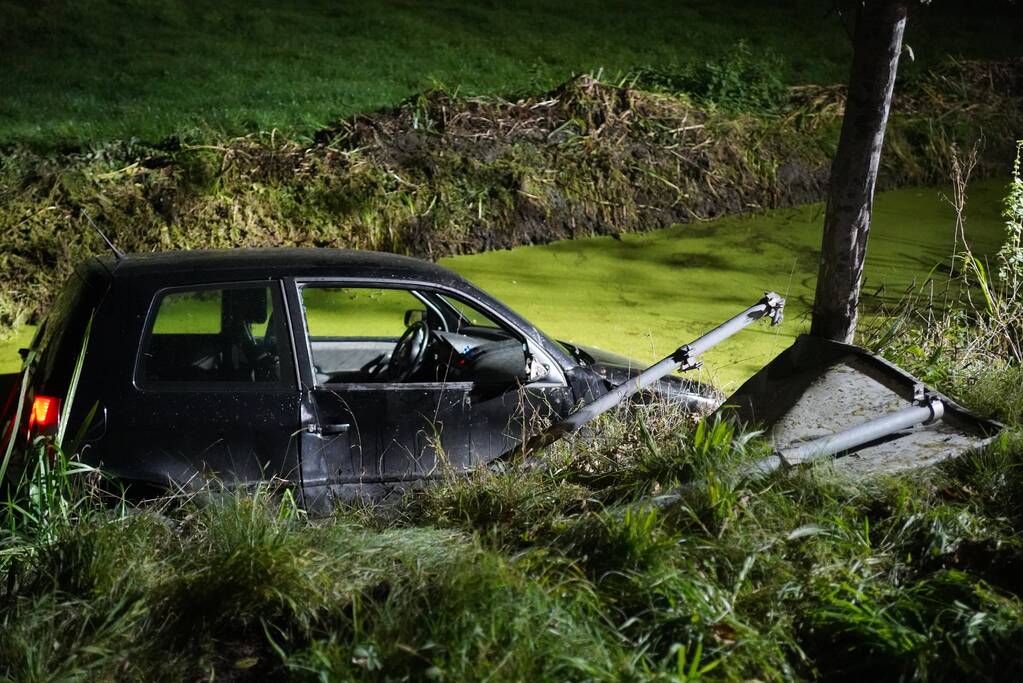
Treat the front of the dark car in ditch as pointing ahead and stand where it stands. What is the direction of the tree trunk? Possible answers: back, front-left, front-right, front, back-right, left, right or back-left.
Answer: front

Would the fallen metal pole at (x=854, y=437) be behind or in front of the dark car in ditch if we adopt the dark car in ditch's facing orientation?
in front

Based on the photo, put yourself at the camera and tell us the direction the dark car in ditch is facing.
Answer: facing to the right of the viewer

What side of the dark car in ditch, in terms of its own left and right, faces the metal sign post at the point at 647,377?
front

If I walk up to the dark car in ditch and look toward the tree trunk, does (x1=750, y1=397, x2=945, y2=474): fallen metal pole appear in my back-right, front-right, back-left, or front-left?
front-right
